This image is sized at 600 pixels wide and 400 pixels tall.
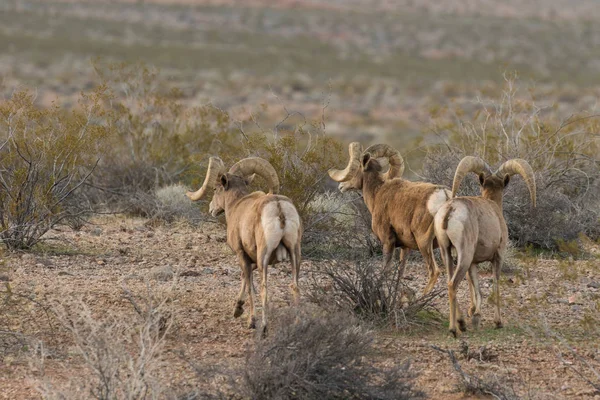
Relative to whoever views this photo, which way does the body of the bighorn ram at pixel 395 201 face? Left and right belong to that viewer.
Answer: facing away from the viewer and to the left of the viewer

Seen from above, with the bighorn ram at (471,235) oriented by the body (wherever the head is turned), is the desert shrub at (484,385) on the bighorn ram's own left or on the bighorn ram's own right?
on the bighorn ram's own right

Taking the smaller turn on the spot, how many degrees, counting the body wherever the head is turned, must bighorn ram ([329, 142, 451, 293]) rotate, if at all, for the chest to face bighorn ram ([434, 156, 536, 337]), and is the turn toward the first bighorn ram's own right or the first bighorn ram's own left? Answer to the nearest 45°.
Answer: approximately 180°

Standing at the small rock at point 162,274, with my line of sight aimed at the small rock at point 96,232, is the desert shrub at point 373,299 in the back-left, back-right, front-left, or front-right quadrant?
back-right

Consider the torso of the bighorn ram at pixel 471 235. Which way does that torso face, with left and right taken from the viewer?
facing away from the viewer and to the right of the viewer

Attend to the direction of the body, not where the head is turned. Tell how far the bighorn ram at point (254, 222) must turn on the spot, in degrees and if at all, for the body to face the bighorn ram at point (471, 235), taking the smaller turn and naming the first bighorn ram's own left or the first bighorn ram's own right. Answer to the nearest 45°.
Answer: approximately 135° to the first bighorn ram's own right

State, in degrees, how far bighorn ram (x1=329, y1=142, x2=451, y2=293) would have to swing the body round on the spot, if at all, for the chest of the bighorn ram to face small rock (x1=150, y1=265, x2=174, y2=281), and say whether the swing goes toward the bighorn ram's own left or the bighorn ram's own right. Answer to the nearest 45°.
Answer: approximately 45° to the bighorn ram's own left

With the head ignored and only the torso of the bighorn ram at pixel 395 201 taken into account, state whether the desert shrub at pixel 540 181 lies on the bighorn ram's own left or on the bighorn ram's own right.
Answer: on the bighorn ram's own right
